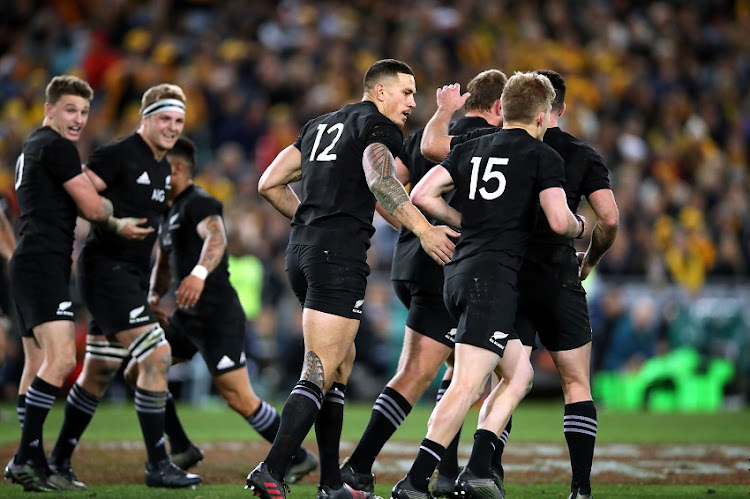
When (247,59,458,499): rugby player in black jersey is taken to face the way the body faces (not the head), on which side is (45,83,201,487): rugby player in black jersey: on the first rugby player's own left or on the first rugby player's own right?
on the first rugby player's own left

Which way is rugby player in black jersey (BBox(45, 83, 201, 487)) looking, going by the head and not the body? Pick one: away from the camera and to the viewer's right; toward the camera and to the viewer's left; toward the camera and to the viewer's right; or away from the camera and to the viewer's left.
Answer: toward the camera and to the viewer's right

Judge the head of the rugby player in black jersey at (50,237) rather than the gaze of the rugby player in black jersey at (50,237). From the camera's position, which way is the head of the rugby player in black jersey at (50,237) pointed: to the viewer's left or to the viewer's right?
to the viewer's right

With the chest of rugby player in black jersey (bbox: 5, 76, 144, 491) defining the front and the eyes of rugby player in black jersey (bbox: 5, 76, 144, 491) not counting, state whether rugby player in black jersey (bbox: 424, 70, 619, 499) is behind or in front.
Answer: in front

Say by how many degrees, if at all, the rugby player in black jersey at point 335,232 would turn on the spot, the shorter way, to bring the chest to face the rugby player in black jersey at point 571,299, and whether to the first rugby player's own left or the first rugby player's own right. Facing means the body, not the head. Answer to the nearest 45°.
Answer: approximately 45° to the first rugby player's own right

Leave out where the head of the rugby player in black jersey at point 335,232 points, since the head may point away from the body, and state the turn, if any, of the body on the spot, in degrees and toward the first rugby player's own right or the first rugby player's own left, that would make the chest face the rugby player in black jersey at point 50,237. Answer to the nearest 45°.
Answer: approximately 90° to the first rugby player's own left

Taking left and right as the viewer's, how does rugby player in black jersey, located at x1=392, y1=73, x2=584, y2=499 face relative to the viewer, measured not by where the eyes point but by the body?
facing away from the viewer and to the right of the viewer

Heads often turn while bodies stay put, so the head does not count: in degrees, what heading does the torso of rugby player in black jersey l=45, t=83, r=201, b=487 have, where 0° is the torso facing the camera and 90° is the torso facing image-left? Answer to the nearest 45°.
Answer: approximately 315°

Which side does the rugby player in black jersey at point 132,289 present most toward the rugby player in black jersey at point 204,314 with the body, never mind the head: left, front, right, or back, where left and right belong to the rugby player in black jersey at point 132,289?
left
